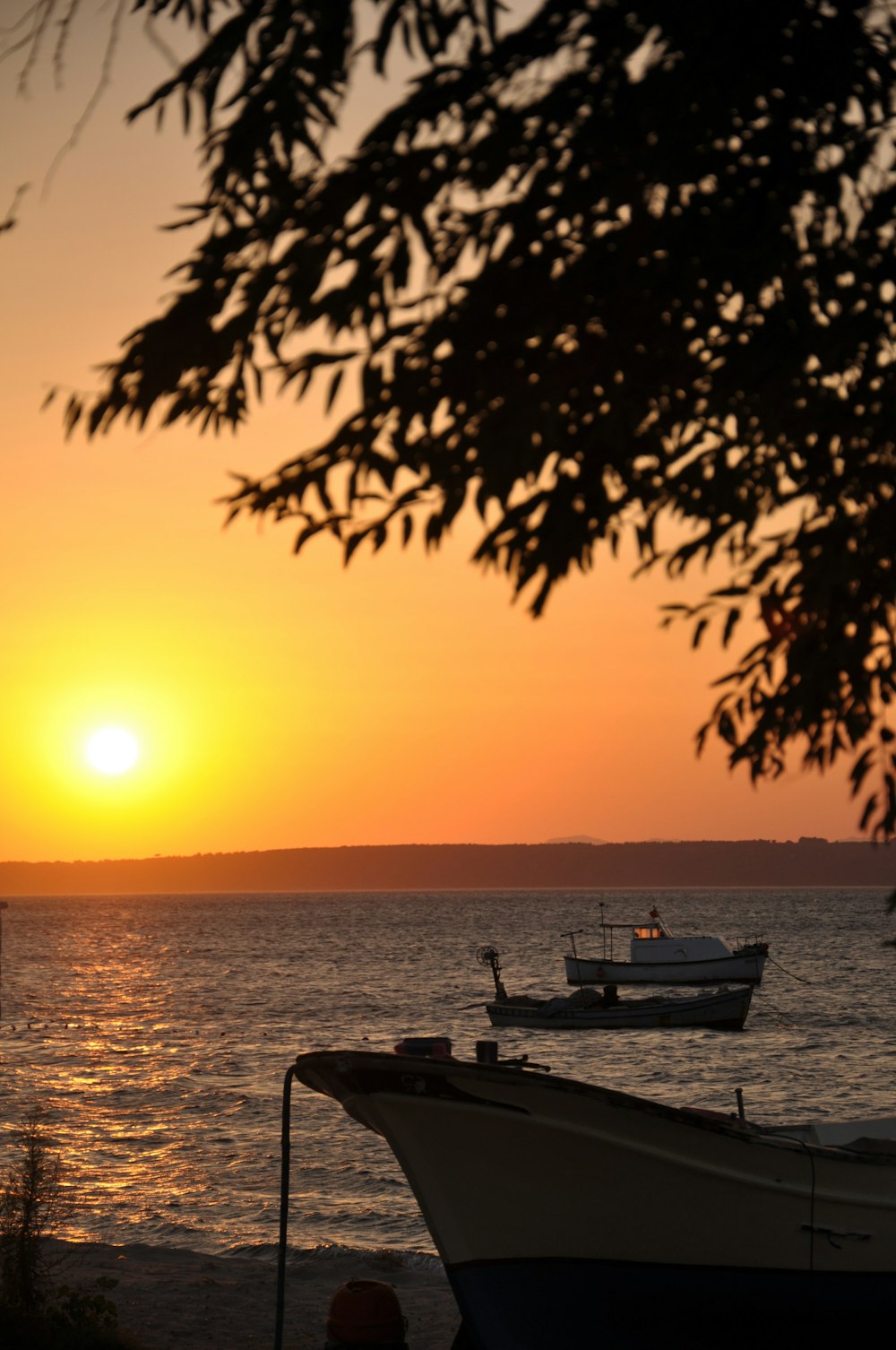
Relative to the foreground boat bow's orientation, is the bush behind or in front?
in front

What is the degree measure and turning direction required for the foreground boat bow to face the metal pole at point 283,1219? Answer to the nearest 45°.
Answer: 0° — it already faces it

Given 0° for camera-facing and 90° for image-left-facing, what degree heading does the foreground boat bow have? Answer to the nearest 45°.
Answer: approximately 90°
